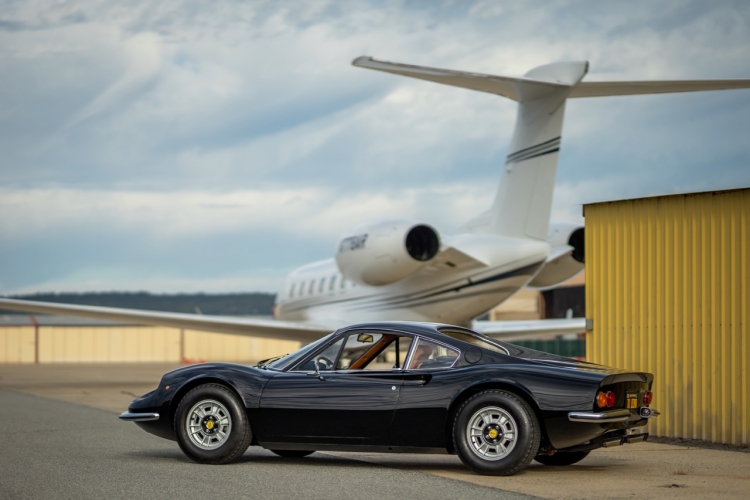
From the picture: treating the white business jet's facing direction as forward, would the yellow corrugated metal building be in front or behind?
behind
